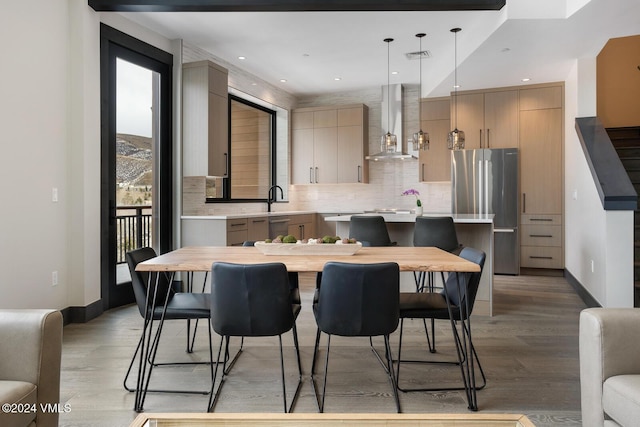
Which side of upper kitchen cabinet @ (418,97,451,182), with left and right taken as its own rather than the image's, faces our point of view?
front

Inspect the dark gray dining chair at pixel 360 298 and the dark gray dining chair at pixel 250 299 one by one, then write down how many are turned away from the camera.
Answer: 2

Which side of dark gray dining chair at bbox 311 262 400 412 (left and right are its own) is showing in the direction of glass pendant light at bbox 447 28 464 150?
front

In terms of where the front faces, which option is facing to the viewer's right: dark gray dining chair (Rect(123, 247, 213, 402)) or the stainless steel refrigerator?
the dark gray dining chair

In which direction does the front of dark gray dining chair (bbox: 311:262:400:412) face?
away from the camera

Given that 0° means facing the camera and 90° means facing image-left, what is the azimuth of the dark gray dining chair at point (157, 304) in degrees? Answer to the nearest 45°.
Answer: approximately 270°

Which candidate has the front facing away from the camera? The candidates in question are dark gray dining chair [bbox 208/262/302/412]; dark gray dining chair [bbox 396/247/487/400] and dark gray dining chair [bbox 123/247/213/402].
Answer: dark gray dining chair [bbox 208/262/302/412]

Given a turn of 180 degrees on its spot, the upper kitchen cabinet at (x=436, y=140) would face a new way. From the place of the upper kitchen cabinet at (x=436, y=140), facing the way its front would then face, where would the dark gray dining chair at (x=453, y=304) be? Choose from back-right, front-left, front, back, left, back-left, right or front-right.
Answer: back

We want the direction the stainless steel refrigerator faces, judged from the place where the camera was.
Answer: facing the viewer

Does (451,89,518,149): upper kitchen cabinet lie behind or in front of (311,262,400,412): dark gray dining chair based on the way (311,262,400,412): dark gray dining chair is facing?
in front

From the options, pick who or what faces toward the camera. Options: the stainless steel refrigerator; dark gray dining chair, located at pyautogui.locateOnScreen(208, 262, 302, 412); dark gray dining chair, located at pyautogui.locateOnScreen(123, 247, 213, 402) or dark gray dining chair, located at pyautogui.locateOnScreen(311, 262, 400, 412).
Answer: the stainless steel refrigerator

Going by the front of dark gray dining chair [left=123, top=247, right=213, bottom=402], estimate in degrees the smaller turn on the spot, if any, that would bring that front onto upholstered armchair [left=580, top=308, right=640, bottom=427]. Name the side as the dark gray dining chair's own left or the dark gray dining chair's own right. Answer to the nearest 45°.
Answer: approximately 45° to the dark gray dining chair's own right

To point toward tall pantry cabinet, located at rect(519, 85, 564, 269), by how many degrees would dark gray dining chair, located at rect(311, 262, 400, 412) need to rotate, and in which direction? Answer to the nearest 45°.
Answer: approximately 45° to its right

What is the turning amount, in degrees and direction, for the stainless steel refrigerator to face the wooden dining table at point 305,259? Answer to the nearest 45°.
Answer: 0° — it already faces it

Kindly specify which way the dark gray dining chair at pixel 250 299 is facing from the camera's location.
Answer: facing away from the viewer

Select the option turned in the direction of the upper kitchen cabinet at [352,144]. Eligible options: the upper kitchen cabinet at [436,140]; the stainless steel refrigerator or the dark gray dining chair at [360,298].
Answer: the dark gray dining chair
